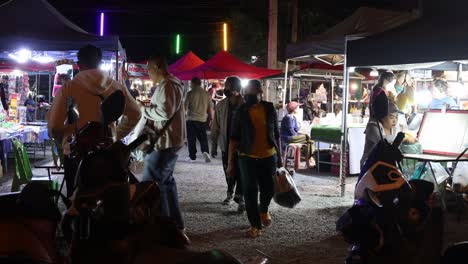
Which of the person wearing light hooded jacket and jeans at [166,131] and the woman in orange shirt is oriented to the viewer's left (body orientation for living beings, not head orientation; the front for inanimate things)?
the person wearing light hooded jacket and jeans

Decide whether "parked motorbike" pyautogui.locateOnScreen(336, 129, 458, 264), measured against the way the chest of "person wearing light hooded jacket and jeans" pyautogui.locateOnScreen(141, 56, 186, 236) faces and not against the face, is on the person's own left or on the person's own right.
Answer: on the person's own left

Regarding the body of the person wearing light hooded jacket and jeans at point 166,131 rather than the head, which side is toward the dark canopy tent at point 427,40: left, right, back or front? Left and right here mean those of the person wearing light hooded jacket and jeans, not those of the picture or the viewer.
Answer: back

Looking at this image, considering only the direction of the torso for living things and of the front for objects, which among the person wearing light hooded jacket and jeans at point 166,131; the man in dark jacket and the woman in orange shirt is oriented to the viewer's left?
the person wearing light hooded jacket and jeans

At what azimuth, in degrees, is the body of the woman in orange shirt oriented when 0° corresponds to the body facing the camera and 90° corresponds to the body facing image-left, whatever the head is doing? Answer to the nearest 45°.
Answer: approximately 0°

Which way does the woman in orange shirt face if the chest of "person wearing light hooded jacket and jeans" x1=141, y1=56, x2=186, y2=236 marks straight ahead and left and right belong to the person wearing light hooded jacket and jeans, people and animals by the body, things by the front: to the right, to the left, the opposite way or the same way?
to the left

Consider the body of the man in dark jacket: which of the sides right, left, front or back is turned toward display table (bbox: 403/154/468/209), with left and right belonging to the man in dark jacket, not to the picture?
left

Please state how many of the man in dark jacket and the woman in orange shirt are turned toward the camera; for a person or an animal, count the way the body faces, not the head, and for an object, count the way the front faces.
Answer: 2

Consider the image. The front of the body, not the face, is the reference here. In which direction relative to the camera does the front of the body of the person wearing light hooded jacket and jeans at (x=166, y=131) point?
to the viewer's left

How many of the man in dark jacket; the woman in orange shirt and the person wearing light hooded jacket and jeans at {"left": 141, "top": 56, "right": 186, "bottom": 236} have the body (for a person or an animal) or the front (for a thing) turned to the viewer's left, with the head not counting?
1

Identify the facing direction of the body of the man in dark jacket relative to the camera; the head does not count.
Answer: toward the camera
